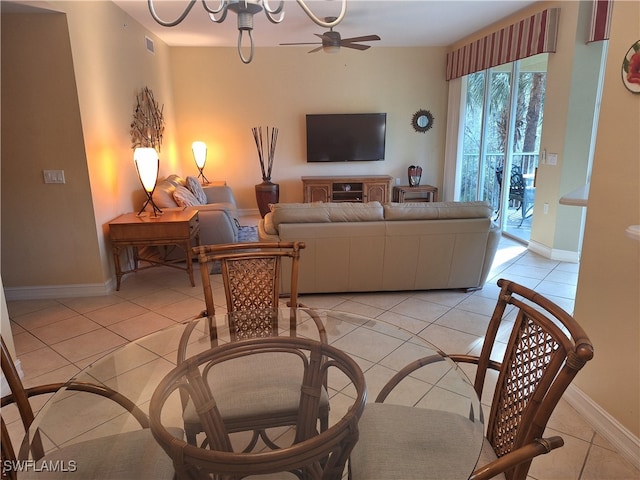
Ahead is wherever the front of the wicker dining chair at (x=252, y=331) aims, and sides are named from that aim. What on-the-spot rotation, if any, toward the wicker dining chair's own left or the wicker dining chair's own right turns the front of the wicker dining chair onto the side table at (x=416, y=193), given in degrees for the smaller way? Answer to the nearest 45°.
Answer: approximately 135° to the wicker dining chair's own left

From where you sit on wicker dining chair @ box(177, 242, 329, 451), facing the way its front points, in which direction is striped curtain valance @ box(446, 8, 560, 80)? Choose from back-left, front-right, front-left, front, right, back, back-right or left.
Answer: back-left

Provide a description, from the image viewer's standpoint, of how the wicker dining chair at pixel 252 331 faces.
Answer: facing the viewer

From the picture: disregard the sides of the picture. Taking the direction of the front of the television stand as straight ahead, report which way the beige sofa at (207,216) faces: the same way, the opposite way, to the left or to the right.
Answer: to the left

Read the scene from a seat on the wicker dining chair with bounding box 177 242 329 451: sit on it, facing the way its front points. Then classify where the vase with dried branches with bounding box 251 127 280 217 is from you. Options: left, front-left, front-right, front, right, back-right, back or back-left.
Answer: back

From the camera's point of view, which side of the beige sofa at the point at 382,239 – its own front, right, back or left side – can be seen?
back

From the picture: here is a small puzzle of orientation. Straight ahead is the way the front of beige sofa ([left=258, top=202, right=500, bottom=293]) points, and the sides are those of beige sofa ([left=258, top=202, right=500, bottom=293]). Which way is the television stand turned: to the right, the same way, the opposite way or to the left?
the opposite way

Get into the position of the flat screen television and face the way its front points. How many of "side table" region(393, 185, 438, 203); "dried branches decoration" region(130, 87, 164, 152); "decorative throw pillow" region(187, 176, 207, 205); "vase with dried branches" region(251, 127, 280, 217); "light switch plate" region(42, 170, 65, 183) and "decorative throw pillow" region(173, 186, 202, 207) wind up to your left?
1

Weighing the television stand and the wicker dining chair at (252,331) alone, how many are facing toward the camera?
2

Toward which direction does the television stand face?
toward the camera

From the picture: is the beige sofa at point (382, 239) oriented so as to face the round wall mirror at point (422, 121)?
yes

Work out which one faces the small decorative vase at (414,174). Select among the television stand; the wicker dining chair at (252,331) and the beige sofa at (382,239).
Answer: the beige sofa

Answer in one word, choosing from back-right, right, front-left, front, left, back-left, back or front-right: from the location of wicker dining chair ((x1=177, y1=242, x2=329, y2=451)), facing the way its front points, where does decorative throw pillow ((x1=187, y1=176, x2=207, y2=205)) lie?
back

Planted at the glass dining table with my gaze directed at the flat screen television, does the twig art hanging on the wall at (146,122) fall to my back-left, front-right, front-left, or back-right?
front-left

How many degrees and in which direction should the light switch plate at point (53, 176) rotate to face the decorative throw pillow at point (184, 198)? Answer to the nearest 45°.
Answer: approximately 135° to its left

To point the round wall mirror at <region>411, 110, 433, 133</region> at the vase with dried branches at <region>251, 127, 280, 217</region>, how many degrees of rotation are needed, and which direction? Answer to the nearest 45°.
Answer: approximately 90° to its right

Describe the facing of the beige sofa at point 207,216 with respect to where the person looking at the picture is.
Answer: facing to the right of the viewer
